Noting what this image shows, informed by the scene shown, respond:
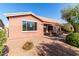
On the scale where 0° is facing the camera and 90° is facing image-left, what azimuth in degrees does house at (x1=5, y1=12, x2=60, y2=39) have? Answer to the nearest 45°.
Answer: approximately 315°

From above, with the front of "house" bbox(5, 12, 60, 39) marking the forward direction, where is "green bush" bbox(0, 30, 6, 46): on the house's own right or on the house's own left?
on the house's own right

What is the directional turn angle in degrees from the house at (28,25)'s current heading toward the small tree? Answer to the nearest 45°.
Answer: approximately 45° to its left

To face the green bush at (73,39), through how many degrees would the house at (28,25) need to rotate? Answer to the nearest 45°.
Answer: approximately 45° to its left

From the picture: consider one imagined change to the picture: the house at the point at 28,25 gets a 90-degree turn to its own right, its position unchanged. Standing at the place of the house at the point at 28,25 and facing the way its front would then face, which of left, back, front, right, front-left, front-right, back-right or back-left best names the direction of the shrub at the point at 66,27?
back-left
